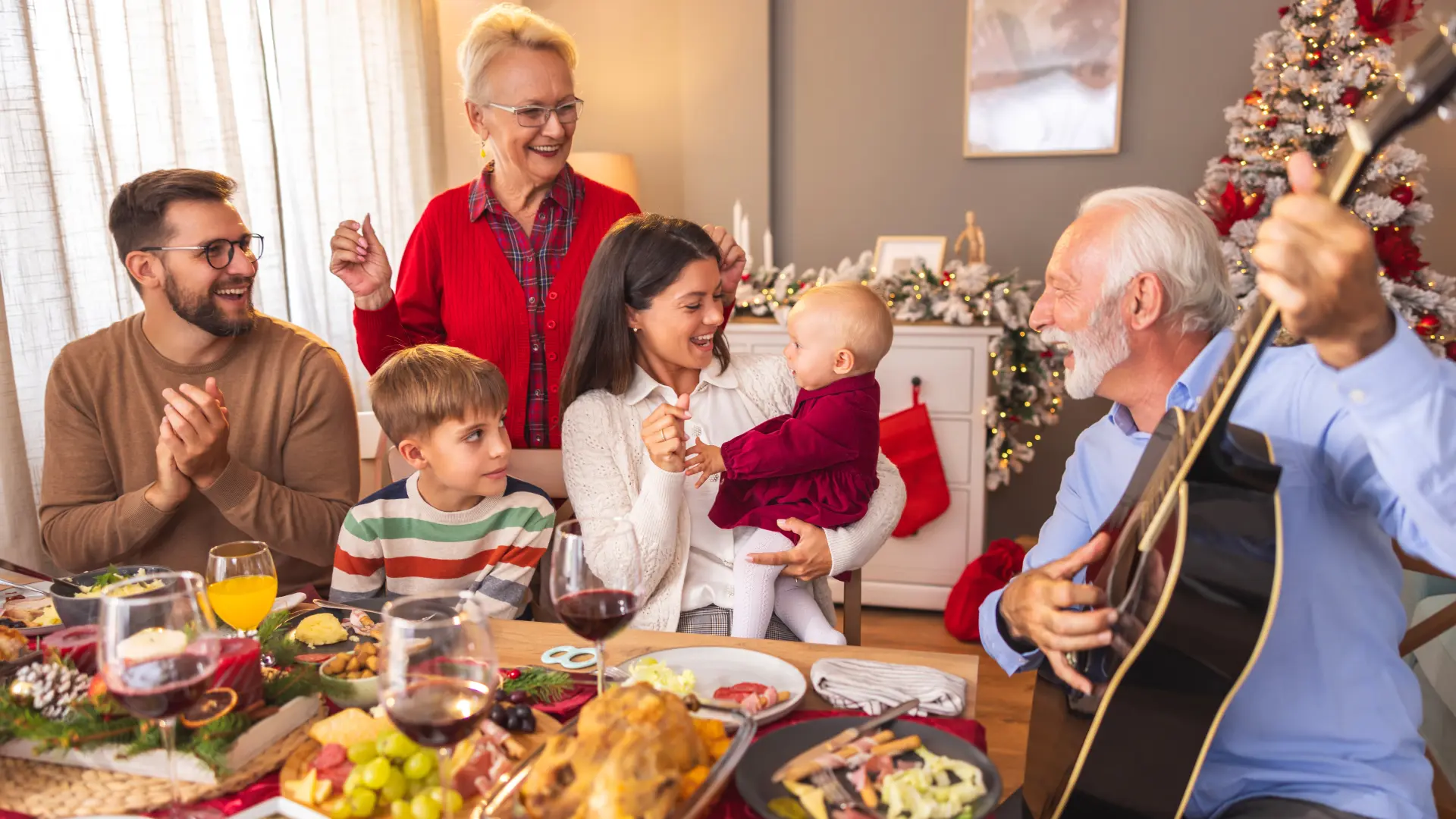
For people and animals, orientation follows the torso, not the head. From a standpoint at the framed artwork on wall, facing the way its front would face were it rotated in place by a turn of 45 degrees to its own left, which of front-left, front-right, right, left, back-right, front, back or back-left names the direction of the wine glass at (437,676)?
front-right

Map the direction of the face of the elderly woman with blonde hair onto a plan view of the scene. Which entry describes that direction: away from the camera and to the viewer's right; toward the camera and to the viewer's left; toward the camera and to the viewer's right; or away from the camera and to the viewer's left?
toward the camera and to the viewer's right

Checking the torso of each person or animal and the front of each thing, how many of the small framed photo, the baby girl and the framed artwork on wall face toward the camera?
2

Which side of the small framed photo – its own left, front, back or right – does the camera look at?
front

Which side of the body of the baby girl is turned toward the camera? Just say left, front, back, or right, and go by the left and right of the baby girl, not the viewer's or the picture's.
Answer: left

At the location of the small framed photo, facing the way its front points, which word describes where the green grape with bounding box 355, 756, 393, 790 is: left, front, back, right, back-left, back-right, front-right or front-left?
front

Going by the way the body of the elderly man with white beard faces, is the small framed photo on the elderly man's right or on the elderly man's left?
on the elderly man's right

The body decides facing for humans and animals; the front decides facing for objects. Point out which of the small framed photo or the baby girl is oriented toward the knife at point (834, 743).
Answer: the small framed photo

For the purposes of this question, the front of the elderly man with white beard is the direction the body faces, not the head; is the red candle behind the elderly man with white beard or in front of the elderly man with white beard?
in front

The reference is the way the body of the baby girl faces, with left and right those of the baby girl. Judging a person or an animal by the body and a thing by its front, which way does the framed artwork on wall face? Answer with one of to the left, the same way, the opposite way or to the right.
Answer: to the left

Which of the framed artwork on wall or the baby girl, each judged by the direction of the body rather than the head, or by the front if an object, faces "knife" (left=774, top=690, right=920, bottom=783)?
the framed artwork on wall

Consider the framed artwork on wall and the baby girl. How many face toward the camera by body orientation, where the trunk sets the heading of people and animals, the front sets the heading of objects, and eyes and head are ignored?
1

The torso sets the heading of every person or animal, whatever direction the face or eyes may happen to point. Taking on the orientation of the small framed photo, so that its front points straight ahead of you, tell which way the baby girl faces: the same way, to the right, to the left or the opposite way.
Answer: to the right

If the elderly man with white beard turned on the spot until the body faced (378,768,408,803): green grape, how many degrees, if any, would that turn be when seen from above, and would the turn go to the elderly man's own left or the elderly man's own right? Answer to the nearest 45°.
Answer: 0° — they already face it

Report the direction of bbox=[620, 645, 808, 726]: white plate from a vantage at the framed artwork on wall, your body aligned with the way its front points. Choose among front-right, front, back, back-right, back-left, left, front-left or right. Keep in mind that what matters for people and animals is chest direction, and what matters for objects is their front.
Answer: front

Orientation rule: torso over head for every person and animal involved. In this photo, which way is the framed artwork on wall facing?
toward the camera

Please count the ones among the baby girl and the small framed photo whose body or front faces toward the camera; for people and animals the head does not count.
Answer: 1

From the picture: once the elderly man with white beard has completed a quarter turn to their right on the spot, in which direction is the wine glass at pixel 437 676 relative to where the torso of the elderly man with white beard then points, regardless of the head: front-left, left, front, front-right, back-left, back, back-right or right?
left
